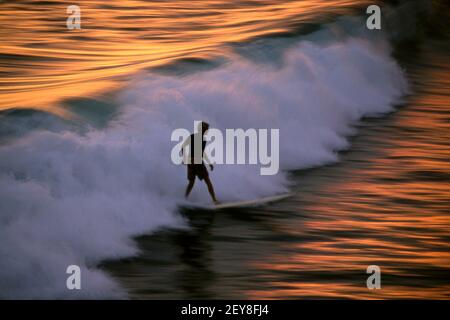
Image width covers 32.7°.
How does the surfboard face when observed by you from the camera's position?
facing to the right of the viewer
